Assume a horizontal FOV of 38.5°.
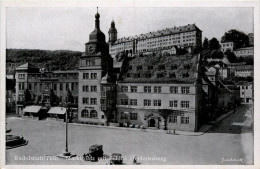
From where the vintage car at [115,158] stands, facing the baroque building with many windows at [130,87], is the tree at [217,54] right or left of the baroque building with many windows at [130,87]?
right

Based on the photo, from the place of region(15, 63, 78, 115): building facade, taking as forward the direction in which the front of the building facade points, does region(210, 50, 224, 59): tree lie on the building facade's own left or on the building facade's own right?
on the building facade's own left

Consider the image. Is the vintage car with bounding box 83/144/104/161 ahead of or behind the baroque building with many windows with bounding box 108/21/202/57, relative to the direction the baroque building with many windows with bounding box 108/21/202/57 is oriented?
ahead

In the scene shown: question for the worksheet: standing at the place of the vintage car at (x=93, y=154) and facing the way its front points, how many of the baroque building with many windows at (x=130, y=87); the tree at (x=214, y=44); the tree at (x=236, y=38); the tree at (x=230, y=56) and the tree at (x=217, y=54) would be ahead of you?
0

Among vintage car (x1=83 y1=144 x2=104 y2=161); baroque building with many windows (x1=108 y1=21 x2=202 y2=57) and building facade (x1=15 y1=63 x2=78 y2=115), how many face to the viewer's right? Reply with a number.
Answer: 0

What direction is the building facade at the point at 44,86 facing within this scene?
toward the camera

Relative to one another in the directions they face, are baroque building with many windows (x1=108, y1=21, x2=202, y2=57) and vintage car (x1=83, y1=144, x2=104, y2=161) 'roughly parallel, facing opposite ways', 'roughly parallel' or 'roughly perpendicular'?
roughly parallel

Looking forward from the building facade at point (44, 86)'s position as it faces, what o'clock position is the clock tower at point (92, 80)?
The clock tower is roughly at 10 o'clock from the building facade.

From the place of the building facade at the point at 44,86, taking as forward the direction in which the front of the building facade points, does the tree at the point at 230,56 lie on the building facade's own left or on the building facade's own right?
on the building facade's own left

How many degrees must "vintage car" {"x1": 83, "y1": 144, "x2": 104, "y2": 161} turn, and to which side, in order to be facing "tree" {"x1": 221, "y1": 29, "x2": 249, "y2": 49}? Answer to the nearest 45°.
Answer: approximately 135° to its left

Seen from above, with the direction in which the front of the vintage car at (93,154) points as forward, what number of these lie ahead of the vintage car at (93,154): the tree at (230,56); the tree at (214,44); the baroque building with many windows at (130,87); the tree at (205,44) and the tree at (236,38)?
0

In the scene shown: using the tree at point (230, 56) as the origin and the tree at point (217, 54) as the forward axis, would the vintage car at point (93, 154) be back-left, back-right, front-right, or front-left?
front-left
